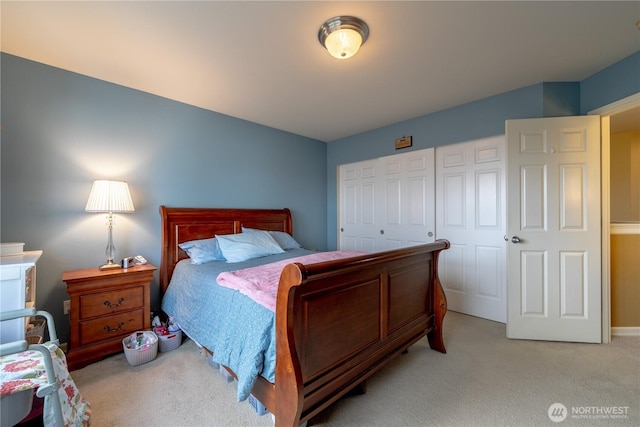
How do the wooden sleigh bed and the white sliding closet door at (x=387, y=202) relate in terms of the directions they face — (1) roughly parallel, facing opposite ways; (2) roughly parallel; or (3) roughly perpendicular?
roughly perpendicular

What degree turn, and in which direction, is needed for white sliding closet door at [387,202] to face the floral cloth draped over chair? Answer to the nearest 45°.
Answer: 0° — it already faces it

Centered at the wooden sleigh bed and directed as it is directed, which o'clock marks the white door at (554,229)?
The white door is roughly at 10 o'clock from the wooden sleigh bed.

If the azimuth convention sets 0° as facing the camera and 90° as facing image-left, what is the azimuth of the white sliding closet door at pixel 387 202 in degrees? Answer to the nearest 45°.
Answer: approximately 45°

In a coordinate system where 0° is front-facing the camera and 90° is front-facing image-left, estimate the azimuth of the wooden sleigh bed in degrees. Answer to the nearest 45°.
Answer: approximately 315°

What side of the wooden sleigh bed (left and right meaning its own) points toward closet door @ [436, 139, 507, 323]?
left
